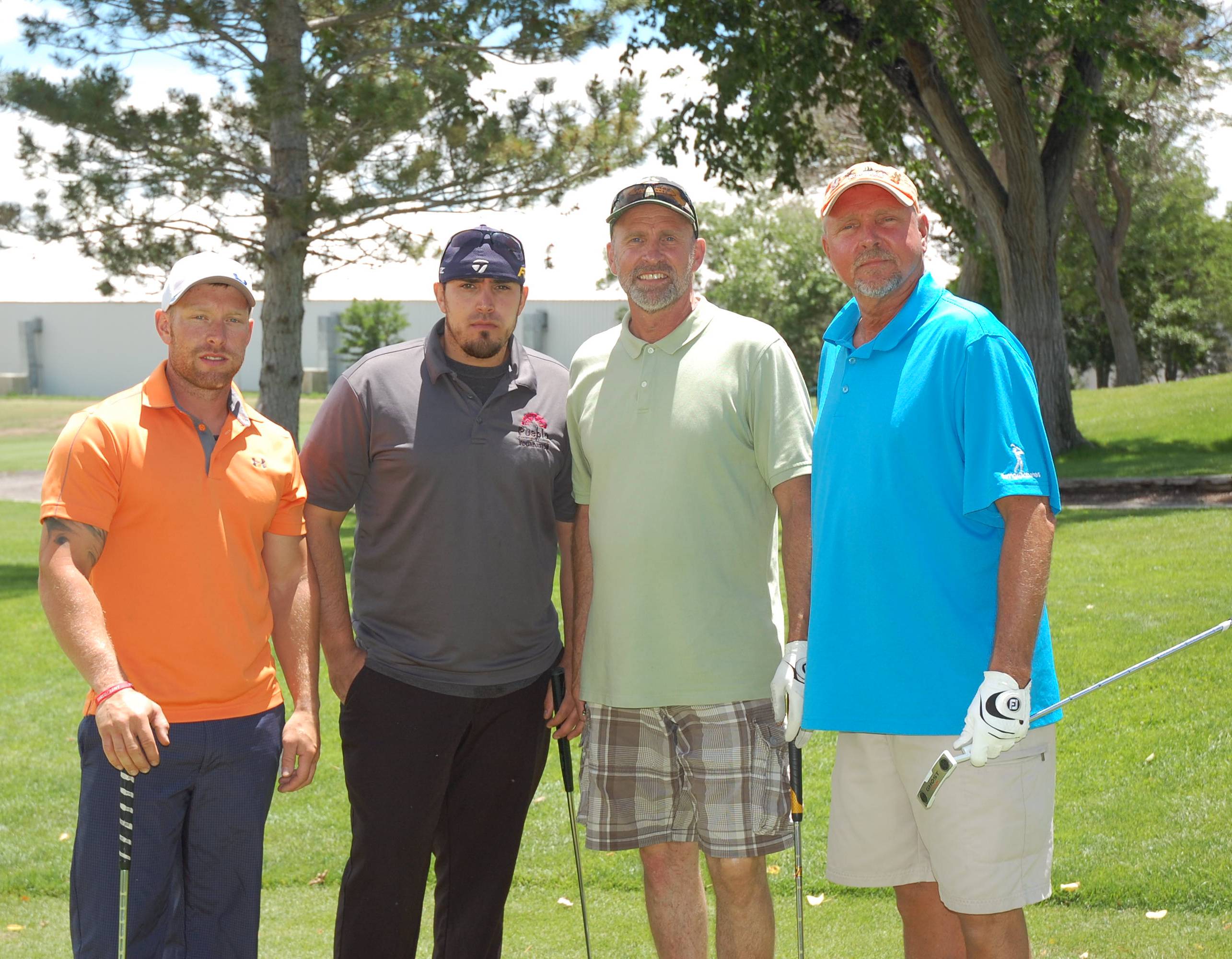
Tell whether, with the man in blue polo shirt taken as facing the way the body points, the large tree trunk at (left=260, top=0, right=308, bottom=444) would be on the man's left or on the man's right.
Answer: on the man's right

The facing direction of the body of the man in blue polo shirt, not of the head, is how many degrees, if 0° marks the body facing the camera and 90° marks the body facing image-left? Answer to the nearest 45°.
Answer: approximately 45°

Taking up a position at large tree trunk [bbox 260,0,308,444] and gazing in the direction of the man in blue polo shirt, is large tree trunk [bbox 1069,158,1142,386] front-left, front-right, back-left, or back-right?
back-left

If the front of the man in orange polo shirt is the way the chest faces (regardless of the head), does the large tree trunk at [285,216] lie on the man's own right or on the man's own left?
on the man's own left

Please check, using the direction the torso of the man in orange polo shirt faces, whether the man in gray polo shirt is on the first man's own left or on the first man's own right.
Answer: on the first man's own left

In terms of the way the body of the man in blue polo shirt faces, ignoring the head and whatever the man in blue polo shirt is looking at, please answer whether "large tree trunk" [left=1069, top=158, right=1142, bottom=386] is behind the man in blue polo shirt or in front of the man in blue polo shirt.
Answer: behind

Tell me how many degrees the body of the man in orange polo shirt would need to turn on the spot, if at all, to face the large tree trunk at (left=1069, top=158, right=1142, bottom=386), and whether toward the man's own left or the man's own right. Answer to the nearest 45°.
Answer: approximately 90° to the man's own left

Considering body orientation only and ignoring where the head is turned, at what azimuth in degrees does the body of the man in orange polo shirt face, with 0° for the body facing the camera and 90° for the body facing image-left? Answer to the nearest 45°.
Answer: approximately 315°
